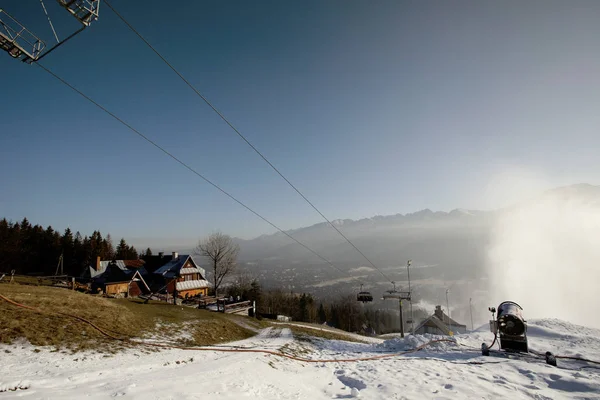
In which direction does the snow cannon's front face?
away from the camera
